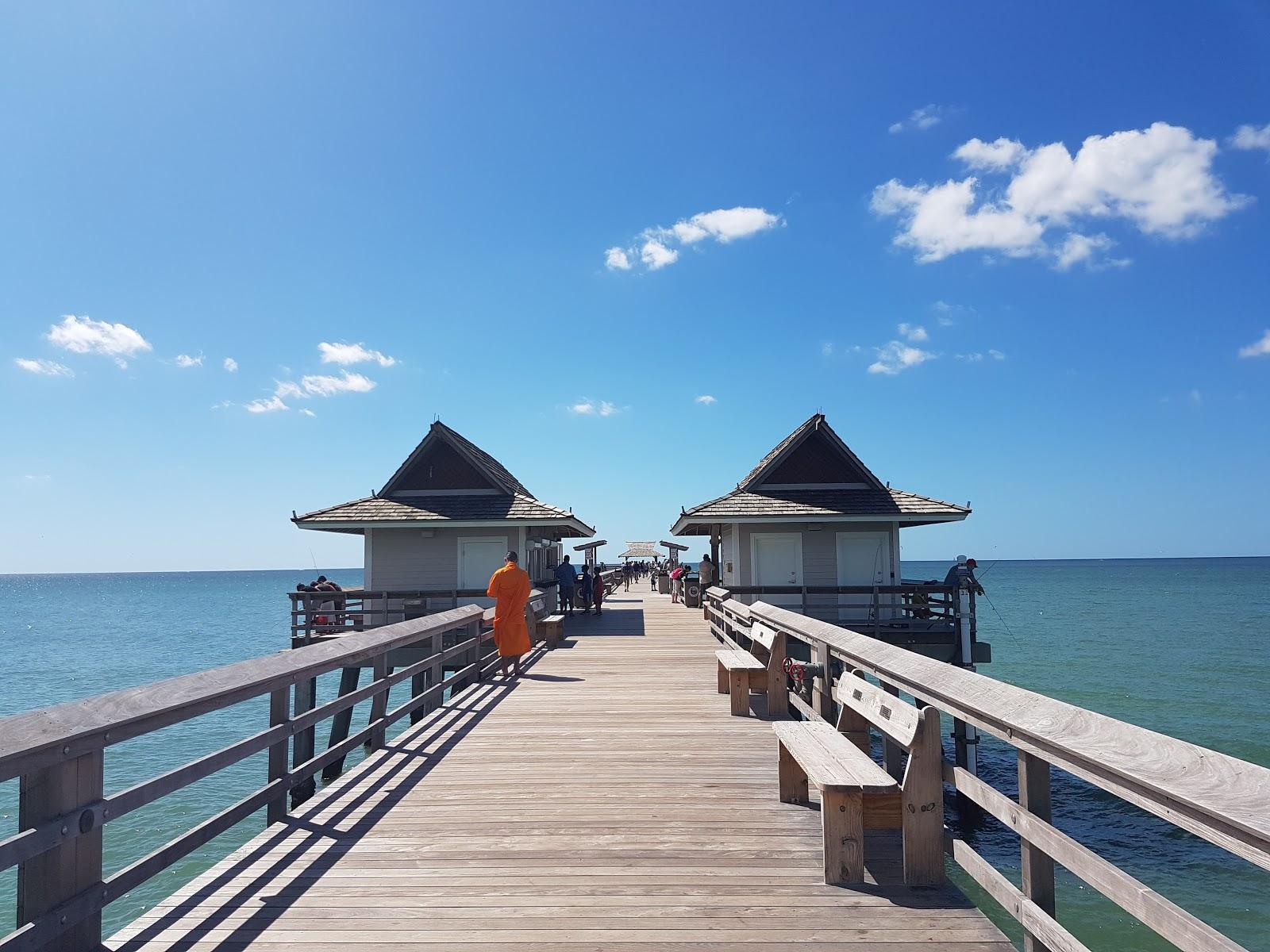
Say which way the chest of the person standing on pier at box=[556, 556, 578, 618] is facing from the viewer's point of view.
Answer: away from the camera

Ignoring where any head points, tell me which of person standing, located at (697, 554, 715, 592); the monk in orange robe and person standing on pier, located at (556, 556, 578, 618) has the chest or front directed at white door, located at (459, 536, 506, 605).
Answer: the monk in orange robe

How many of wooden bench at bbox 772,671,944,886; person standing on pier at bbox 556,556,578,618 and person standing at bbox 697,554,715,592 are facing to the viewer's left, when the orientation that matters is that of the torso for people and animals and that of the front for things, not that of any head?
1

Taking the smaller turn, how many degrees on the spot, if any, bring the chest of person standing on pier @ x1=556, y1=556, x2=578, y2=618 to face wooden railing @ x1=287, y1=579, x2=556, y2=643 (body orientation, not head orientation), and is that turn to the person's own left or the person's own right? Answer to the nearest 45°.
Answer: approximately 135° to the person's own left

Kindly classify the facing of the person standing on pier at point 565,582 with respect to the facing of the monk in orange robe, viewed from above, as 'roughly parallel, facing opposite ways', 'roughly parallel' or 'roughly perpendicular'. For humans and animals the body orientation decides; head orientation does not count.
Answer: roughly parallel

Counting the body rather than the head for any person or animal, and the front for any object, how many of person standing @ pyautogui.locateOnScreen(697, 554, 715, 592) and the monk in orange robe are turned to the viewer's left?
0

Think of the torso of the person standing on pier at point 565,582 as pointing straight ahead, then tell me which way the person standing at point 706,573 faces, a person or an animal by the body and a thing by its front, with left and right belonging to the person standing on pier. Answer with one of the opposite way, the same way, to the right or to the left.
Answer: the same way

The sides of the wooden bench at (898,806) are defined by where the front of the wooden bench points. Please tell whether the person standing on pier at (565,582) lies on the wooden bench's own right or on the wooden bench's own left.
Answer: on the wooden bench's own right

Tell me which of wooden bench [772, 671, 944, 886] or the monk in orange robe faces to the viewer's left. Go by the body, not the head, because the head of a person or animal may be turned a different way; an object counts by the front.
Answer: the wooden bench

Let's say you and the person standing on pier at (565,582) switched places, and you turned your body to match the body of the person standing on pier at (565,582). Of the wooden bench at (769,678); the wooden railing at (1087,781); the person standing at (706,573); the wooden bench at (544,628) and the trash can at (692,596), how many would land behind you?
3

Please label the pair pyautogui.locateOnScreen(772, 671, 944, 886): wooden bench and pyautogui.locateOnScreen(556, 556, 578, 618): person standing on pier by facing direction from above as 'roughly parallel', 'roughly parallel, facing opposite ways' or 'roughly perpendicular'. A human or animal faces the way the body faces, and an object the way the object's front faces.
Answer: roughly perpendicular

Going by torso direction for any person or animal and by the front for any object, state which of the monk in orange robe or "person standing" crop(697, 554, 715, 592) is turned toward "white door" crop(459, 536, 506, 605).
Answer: the monk in orange robe
